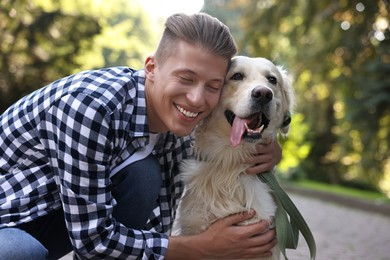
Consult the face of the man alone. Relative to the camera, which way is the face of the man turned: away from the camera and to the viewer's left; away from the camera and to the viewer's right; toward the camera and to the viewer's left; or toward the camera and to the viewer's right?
toward the camera and to the viewer's right

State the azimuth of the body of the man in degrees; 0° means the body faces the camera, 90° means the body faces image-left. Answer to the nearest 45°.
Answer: approximately 315°
